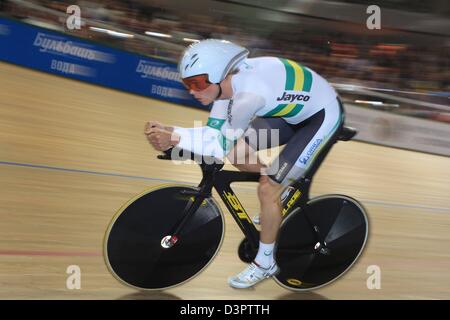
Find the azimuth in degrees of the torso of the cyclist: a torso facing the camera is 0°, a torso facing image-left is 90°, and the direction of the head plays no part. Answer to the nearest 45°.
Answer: approximately 90°

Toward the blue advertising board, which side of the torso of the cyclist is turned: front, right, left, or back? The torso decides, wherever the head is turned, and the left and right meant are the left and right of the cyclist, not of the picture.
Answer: right
